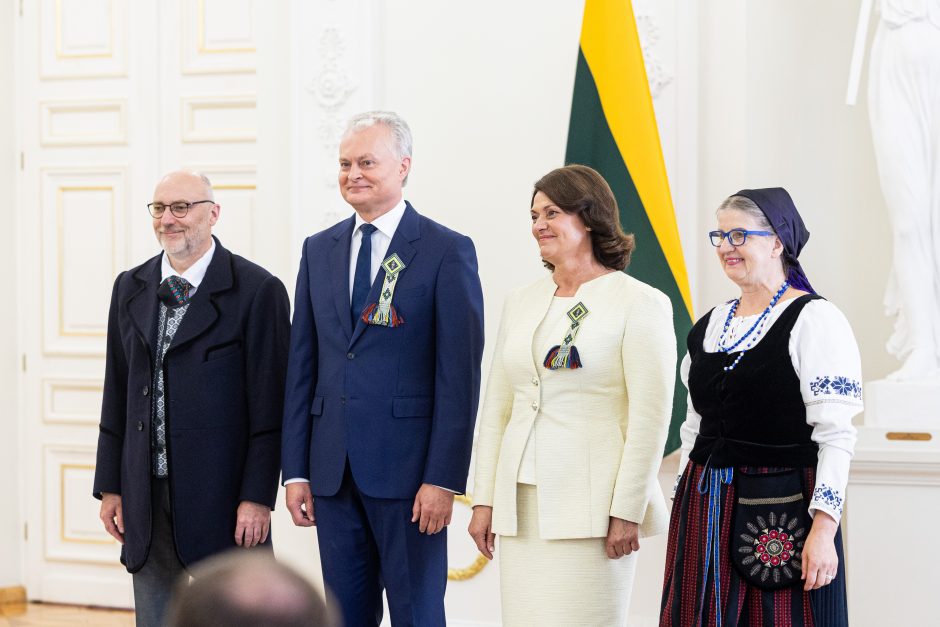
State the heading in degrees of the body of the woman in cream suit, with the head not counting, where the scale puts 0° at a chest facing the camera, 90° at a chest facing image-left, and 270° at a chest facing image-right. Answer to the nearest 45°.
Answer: approximately 45°

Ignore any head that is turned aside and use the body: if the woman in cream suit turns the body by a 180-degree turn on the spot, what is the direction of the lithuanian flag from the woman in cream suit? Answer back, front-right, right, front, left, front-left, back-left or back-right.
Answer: front-left

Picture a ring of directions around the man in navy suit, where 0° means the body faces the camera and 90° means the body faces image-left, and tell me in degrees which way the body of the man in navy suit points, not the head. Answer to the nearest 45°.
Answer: approximately 45°

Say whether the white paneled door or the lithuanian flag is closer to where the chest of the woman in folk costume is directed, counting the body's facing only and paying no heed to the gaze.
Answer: the white paneled door

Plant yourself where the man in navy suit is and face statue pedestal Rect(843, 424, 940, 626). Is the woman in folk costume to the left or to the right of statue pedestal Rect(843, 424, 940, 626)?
right

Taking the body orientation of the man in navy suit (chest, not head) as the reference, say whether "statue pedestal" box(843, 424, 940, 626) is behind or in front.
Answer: behind

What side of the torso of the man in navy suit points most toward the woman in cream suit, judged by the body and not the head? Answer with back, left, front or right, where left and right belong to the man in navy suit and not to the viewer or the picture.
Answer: left

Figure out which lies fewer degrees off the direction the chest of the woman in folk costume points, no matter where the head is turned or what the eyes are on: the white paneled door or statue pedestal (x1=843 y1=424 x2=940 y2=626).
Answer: the white paneled door

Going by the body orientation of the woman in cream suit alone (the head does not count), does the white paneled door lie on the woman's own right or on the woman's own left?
on the woman's own right
